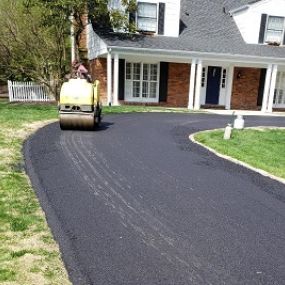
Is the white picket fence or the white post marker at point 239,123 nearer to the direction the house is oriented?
the white post marker

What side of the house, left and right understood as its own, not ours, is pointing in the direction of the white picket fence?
right

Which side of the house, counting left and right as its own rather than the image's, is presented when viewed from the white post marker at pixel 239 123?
front

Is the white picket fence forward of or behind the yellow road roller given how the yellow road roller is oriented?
behind

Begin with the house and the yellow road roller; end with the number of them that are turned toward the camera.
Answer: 2

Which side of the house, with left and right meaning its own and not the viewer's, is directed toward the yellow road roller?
front

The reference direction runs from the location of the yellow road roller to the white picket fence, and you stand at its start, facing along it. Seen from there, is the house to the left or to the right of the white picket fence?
right

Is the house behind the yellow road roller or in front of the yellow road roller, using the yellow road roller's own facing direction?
behind

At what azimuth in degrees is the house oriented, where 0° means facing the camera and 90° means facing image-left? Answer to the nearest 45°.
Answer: approximately 0°

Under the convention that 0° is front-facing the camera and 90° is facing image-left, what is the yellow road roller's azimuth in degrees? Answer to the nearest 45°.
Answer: approximately 0°
